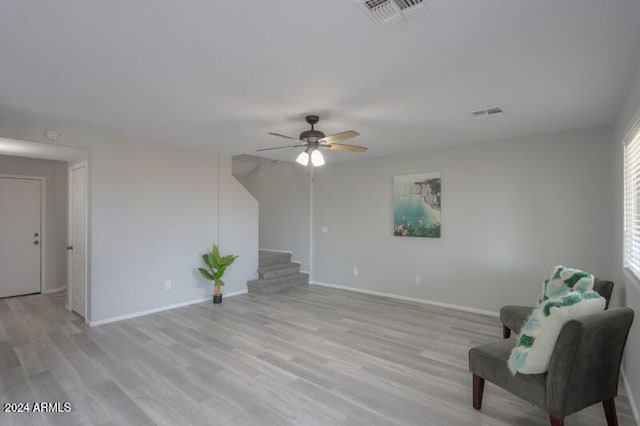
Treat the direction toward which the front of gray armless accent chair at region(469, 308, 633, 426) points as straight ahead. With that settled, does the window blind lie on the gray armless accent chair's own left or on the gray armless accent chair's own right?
on the gray armless accent chair's own right

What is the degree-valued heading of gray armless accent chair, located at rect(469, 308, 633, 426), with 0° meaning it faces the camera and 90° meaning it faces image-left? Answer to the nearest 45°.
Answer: approximately 135°

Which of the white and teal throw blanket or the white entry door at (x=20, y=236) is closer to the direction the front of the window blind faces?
the white entry door

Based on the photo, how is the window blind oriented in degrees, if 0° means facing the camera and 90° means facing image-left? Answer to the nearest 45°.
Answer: approximately 90°

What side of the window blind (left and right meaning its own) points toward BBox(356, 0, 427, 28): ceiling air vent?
left
